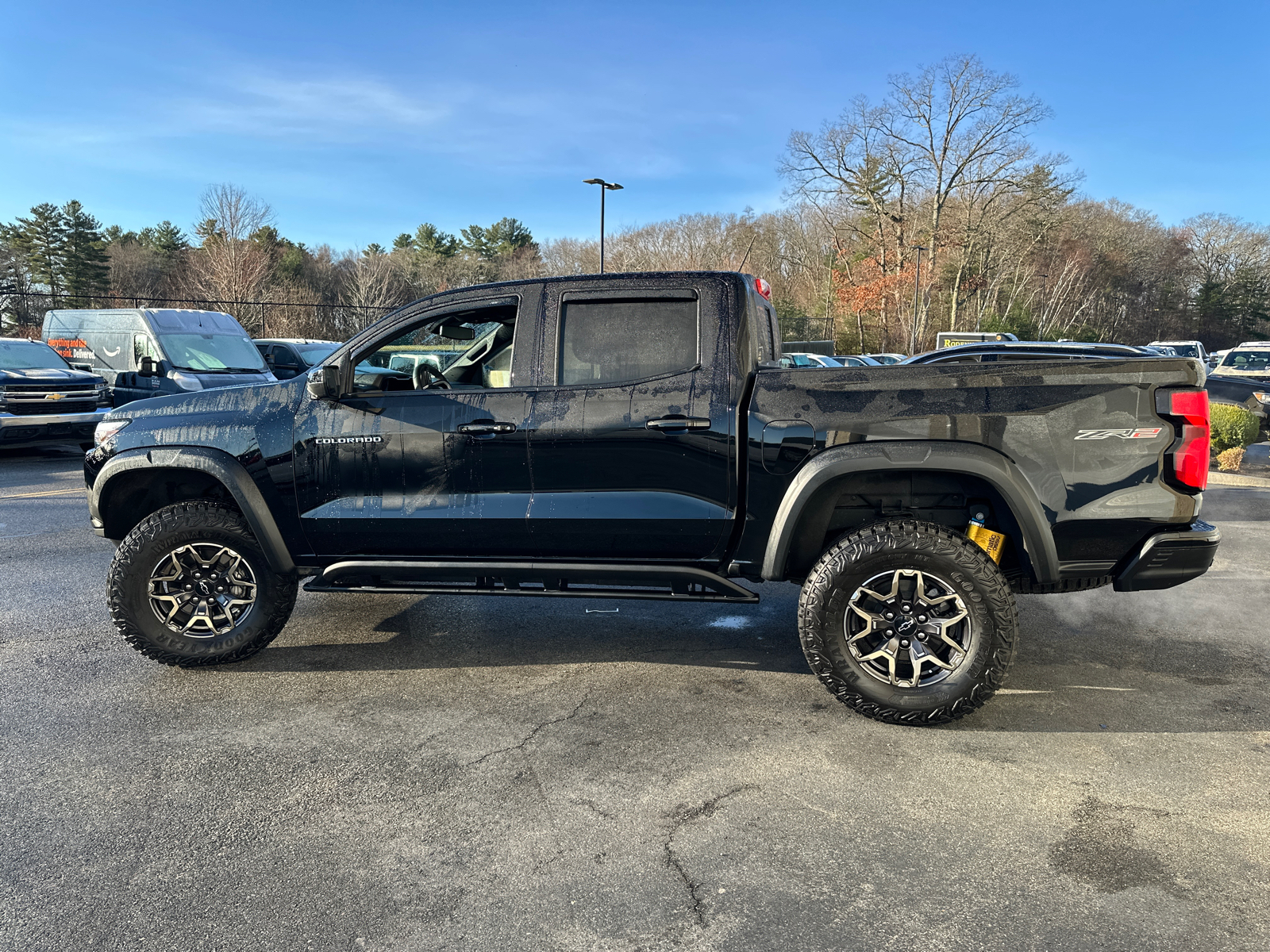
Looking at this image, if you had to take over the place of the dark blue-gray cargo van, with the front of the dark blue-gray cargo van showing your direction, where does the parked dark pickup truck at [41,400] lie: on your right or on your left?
on your right

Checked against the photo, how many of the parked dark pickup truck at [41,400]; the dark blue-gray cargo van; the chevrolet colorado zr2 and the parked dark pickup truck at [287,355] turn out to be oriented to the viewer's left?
1

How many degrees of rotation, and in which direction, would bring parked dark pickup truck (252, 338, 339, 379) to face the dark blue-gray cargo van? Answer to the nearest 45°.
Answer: approximately 45° to its right

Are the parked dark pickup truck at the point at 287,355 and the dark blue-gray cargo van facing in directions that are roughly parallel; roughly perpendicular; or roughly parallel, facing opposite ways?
roughly parallel

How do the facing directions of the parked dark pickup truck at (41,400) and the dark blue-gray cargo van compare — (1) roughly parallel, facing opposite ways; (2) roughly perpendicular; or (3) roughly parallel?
roughly parallel

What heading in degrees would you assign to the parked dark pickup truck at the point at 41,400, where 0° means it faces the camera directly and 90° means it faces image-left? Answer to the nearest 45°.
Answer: approximately 315°

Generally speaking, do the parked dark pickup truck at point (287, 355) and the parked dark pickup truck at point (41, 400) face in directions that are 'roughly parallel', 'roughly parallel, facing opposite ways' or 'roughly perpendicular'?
roughly parallel

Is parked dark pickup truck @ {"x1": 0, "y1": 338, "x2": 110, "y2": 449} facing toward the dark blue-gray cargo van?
no

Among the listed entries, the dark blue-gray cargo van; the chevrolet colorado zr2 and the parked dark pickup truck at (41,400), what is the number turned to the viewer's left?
1

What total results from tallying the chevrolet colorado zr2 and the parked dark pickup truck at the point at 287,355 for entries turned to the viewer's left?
1

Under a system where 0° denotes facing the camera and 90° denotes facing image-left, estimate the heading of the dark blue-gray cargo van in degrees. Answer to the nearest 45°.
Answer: approximately 315°

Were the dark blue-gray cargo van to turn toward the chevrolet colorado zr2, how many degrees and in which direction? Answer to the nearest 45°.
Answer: approximately 45° to its right

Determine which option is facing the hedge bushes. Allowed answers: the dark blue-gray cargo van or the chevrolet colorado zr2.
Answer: the dark blue-gray cargo van

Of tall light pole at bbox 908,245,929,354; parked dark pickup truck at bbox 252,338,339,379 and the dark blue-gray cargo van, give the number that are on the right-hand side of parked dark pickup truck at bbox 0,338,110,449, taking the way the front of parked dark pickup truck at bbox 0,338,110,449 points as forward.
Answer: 0

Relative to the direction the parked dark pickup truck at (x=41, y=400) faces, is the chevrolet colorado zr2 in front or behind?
in front

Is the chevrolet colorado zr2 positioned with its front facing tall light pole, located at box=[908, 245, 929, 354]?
no

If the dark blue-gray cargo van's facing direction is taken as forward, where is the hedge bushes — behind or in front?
in front
